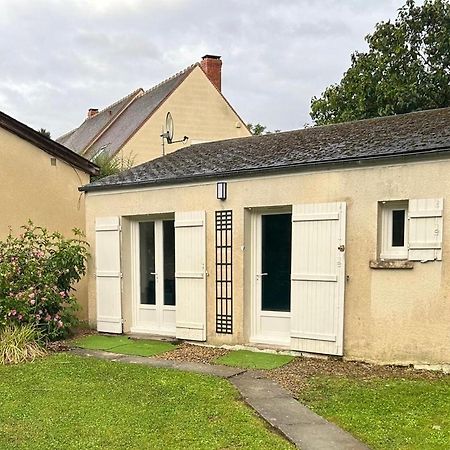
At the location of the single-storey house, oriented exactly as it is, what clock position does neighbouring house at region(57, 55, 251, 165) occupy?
The neighbouring house is roughly at 4 o'clock from the single-storey house.

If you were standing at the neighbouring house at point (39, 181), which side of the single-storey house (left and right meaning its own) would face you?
right

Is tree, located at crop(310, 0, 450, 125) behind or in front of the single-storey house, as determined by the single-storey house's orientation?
behind

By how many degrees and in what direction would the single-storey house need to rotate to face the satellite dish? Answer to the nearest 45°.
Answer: approximately 135° to its right

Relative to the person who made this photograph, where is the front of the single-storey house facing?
facing the viewer and to the left of the viewer

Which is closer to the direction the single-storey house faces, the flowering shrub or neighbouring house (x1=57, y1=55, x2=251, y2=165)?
the flowering shrub

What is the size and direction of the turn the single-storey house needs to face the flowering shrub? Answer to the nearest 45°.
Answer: approximately 45° to its right
